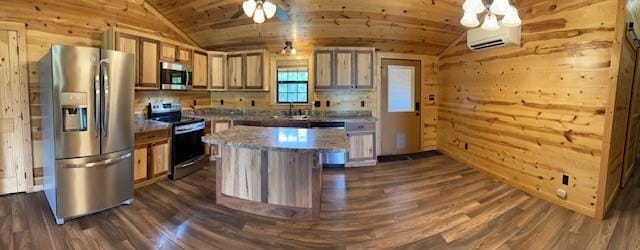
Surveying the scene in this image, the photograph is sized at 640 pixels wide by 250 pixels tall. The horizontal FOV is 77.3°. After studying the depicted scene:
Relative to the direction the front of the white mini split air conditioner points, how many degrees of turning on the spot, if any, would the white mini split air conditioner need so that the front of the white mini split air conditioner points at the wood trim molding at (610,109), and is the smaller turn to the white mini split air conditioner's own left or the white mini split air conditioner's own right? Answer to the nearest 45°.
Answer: approximately 90° to the white mini split air conditioner's own left

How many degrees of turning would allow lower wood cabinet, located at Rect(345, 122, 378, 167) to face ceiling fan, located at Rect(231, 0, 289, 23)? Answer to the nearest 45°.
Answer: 0° — it already faces it

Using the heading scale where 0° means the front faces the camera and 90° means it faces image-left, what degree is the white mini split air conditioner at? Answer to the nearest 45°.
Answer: approximately 45°

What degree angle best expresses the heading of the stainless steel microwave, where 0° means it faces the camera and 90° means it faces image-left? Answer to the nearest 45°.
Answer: approximately 315°

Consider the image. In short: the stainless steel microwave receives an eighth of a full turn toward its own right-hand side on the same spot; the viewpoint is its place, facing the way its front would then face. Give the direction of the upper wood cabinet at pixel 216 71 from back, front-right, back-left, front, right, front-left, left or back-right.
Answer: back-left

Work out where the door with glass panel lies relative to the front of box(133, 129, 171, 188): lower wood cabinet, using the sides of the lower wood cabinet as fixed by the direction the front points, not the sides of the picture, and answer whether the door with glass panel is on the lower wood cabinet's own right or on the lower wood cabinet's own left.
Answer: on the lower wood cabinet's own left

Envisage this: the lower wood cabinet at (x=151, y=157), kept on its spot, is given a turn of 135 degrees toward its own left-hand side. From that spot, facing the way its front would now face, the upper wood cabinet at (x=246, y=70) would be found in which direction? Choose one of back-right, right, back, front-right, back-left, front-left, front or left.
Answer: front-right

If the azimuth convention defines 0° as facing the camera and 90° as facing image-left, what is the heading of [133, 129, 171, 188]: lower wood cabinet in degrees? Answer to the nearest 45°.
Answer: approximately 315°

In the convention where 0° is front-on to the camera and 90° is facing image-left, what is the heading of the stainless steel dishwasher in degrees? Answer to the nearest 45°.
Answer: approximately 0°

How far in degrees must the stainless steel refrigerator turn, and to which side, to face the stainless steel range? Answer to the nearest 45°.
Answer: approximately 90° to its left
